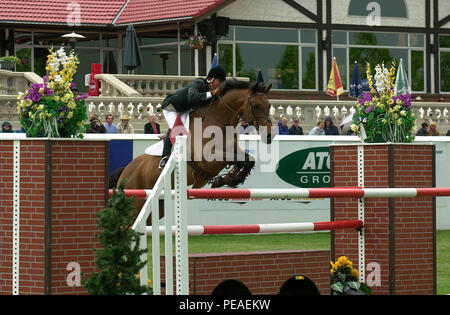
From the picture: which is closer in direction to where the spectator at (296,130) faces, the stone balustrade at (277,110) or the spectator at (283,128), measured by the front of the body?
the spectator

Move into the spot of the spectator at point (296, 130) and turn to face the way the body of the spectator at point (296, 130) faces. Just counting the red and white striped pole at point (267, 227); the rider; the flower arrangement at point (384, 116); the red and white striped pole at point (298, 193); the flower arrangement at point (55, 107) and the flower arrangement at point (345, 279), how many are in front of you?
6

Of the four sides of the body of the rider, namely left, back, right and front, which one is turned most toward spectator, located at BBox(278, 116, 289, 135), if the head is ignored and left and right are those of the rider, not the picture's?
left

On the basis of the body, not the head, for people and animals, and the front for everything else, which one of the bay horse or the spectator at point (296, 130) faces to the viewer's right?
the bay horse

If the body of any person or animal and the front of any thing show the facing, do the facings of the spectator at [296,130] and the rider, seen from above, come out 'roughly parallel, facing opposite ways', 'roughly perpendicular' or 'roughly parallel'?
roughly perpendicular

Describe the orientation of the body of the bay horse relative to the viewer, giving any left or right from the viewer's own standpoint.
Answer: facing to the right of the viewer

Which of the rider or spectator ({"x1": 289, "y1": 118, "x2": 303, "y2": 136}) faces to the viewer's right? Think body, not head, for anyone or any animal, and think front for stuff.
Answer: the rider

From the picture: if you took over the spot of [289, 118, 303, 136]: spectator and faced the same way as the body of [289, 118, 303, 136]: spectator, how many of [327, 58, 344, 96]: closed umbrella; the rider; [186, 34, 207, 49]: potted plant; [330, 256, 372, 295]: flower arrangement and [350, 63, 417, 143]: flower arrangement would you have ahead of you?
3

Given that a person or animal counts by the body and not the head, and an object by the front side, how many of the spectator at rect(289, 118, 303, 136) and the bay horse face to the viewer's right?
1

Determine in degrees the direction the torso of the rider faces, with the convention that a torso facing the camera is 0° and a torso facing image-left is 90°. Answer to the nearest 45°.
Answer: approximately 270°
